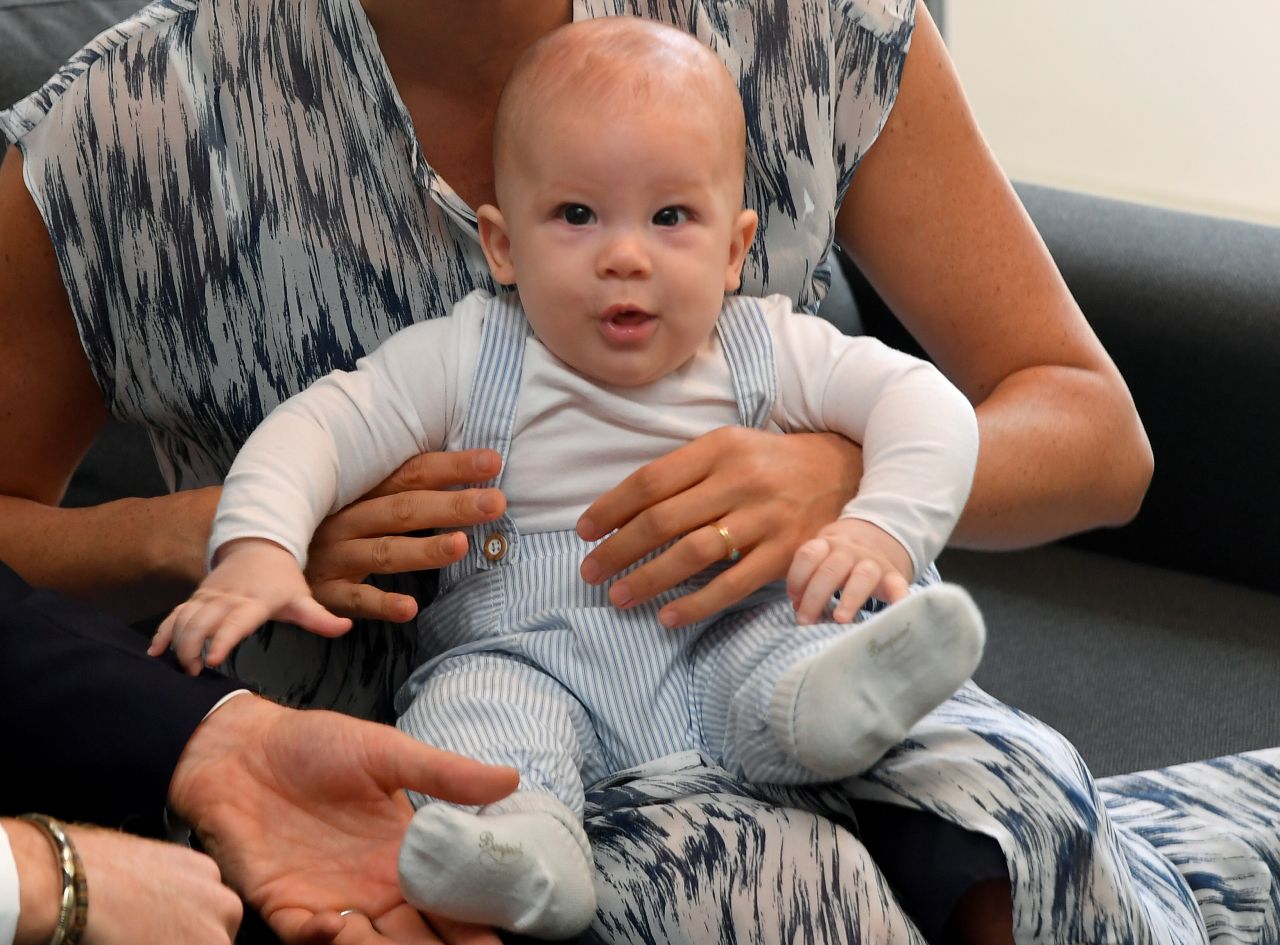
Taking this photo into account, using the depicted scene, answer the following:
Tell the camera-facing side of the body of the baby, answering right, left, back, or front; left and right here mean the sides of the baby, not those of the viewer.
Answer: front
